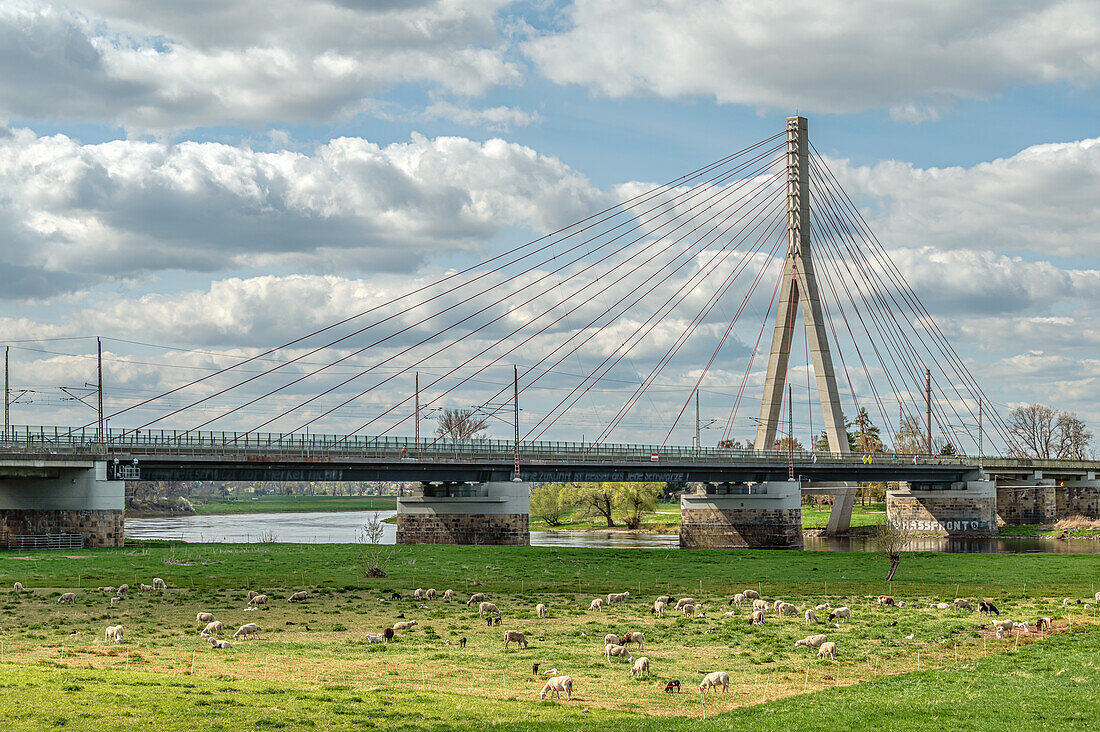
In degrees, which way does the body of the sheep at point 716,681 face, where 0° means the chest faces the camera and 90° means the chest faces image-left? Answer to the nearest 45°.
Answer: approximately 90°

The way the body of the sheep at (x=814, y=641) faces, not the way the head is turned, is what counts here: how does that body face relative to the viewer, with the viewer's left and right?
facing to the left of the viewer

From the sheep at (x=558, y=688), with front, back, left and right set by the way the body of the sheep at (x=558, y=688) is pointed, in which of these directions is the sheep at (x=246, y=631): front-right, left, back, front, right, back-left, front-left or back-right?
front-right

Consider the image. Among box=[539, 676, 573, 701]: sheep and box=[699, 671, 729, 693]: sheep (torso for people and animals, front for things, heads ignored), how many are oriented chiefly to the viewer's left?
2

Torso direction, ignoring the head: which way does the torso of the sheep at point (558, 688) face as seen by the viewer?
to the viewer's left
